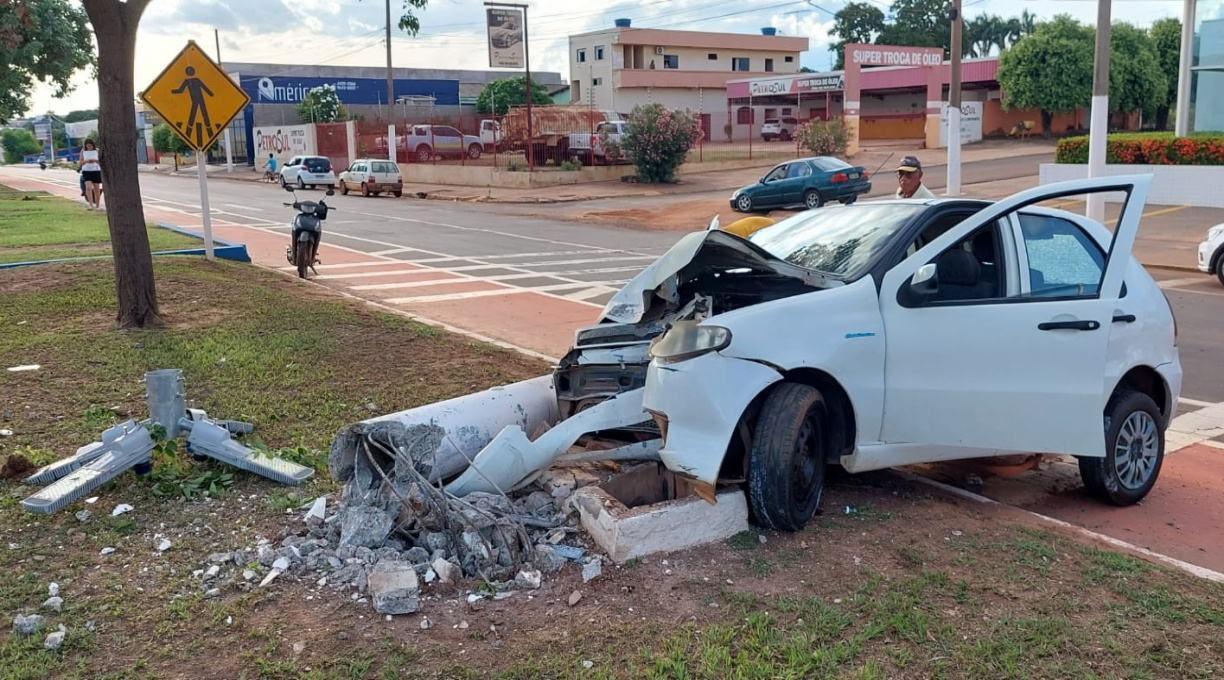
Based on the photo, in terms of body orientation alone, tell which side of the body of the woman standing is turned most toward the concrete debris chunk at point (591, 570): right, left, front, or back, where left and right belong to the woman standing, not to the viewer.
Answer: front

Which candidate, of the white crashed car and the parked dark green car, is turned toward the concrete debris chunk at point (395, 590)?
the white crashed car

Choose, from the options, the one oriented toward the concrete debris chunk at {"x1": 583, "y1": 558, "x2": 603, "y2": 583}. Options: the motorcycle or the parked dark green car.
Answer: the motorcycle

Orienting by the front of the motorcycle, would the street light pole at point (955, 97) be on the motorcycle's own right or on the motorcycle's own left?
on the motorcycle's own left

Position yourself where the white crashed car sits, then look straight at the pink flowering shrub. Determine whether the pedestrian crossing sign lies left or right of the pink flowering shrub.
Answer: left

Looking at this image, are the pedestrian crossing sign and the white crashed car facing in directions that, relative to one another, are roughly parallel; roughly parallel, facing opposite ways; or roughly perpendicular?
roughly perpendicular

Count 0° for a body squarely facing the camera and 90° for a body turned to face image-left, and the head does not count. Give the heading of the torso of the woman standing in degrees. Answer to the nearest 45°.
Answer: approximately 0°

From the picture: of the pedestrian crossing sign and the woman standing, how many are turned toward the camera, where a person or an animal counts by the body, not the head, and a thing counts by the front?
2

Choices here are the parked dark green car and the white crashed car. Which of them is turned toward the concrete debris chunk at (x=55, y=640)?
the white crashed car

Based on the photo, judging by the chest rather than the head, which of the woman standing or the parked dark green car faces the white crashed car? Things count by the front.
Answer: the woman standing

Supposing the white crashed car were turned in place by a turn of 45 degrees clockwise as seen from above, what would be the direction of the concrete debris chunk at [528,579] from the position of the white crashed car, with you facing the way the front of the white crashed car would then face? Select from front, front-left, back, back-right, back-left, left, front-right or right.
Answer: front-left
